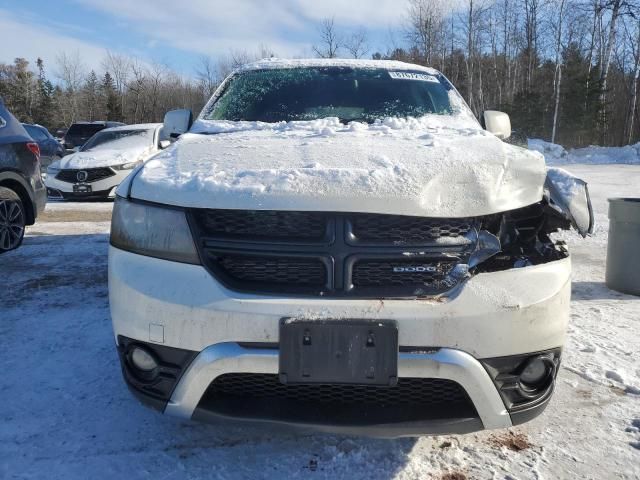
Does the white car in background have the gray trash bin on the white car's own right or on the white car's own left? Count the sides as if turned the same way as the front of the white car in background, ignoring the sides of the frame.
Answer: on the white car's own left

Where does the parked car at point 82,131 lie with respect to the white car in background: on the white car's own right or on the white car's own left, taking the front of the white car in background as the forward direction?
on the white car's own right

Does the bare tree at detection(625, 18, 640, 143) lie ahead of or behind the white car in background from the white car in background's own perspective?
behind

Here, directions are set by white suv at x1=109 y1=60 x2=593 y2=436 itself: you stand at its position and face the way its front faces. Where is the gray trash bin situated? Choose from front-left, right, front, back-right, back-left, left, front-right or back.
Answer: back-left

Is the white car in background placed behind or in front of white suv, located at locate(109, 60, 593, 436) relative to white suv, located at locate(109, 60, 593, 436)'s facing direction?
behind

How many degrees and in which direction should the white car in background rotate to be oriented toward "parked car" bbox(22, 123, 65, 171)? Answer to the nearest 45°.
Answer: approximately 135° to its right

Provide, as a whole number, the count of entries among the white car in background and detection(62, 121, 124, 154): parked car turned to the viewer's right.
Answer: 0

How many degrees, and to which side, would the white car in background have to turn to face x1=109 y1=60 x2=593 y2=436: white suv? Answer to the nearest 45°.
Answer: approximately 45° to its left

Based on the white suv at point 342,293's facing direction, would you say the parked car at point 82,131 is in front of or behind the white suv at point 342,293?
behind

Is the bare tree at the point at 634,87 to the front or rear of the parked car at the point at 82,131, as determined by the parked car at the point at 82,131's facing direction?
to the rear

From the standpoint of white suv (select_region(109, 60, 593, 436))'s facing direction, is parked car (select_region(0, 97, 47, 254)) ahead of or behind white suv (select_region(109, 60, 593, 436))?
behind

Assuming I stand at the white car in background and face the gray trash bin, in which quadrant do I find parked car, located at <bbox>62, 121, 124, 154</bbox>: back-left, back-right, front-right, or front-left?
back-left

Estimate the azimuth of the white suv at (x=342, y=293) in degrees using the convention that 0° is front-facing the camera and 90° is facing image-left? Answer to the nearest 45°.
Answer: approximately 0°
